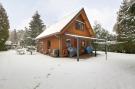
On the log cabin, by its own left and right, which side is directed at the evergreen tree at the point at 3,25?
back

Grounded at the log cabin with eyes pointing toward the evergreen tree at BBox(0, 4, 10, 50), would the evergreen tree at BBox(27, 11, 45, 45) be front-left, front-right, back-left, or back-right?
front-right

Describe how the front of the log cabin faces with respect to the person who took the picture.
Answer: facing the viewer and to the right of the viewer

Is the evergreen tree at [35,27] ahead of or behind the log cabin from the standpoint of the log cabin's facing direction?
behind

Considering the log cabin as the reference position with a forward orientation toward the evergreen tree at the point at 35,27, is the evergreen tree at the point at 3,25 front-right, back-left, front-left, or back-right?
front-left
